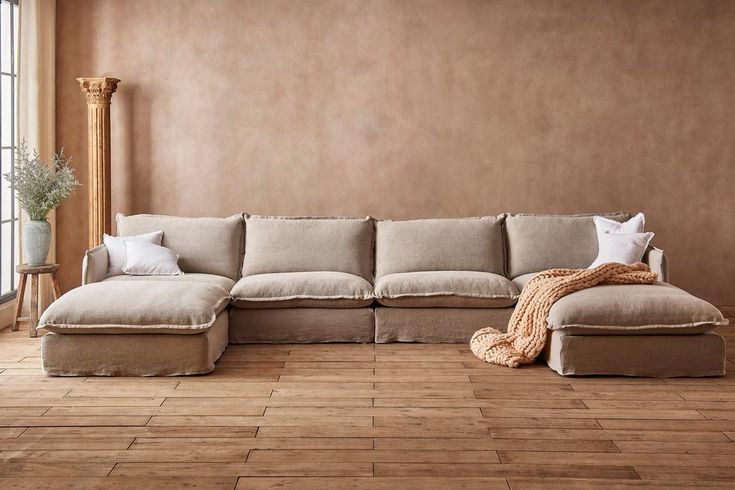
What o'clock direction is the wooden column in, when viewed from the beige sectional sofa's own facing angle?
The wooden column is roughly at 4 o'clock from the beige sectional sofa.

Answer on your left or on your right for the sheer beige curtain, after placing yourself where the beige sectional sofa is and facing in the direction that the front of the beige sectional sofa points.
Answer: on your right

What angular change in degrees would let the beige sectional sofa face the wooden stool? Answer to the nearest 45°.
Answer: approximately 90° to its right

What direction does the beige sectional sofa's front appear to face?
toward the camera

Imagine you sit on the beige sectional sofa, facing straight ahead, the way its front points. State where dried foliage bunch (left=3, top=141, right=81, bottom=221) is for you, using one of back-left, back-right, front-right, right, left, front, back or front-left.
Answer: right

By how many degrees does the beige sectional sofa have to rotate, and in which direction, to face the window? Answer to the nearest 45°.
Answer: approximately 90° to its right

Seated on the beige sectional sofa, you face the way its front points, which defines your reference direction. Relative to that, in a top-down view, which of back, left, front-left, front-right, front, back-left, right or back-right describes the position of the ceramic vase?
right

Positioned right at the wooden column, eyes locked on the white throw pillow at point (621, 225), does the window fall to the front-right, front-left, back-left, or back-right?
back-right
